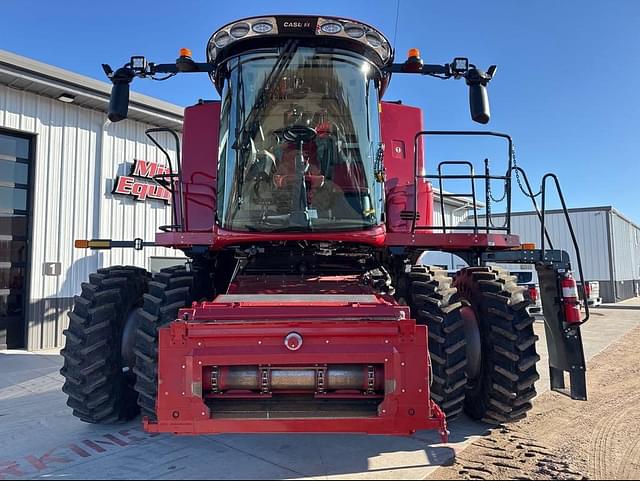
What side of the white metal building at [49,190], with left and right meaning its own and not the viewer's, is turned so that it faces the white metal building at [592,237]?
left

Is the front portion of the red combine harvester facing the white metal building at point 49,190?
no

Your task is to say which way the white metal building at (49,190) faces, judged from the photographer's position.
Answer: facing the viewer and to the right of the viewer

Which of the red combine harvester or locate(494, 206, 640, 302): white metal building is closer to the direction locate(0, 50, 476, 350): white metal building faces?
the red combine harvester

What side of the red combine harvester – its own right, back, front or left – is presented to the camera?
front

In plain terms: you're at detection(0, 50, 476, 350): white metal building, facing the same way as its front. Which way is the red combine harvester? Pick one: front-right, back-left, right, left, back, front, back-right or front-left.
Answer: front

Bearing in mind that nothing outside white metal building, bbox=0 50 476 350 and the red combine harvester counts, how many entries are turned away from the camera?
0

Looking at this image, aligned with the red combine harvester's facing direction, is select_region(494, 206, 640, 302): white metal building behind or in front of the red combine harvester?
behind
